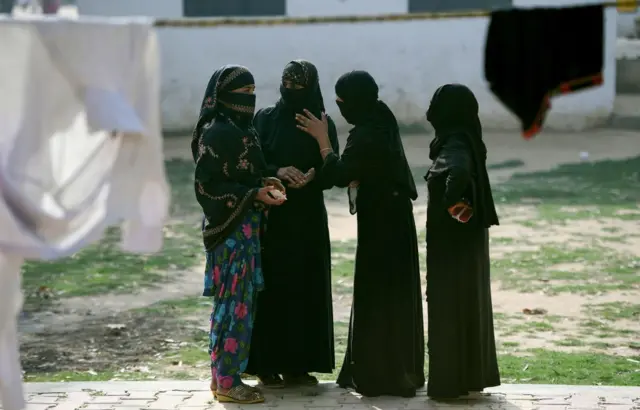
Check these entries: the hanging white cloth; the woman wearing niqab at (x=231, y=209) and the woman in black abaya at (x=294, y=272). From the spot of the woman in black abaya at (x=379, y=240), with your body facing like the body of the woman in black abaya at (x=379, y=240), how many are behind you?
0

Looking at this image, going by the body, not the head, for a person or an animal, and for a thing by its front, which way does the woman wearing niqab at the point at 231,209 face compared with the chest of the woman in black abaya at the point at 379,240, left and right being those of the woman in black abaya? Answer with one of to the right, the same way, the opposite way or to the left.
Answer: the opposite way

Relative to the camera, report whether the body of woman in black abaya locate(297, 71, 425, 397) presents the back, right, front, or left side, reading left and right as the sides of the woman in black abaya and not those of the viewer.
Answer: left

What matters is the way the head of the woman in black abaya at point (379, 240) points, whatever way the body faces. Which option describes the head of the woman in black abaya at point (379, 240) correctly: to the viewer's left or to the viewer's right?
to the viewer's left

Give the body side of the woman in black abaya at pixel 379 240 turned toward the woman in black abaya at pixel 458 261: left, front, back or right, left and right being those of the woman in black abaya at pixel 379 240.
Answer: back

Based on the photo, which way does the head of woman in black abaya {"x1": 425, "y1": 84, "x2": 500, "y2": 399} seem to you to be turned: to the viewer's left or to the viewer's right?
to the viewer's left

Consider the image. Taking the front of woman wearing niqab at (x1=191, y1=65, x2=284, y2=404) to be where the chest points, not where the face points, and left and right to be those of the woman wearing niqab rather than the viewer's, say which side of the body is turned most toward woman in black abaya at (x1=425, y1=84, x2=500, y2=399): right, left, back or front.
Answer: front

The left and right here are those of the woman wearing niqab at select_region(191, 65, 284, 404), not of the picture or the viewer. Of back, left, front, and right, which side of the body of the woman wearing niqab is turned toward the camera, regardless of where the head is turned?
right

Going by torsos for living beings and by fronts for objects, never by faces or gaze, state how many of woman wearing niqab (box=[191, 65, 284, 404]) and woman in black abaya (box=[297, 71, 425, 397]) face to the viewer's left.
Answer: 1

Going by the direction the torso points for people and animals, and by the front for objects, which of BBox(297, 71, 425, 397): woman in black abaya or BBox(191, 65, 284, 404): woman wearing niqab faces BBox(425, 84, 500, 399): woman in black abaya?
the woman wearing niqab

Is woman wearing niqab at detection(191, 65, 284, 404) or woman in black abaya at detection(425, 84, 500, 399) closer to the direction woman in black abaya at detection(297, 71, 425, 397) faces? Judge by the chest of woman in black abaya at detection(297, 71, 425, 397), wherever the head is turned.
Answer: the woman wearing niqab

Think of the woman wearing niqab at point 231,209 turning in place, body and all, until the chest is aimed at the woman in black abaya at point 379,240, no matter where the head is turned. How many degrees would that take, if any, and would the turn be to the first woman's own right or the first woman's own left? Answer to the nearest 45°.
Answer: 0° — they already face them

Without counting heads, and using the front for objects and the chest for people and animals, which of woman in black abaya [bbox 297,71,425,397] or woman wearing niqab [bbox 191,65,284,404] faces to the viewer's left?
the woman in black abaya
